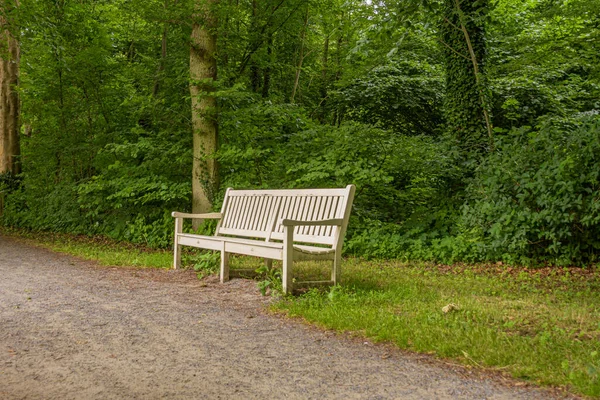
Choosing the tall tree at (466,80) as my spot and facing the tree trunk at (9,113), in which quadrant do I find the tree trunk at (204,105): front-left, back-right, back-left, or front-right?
front-left

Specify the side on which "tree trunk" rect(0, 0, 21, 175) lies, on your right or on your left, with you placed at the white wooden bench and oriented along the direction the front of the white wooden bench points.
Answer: on your right

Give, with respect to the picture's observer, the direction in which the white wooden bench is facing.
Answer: facing the viewer and to the left of the viewer

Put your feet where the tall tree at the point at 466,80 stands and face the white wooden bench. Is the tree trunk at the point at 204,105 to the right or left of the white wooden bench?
right

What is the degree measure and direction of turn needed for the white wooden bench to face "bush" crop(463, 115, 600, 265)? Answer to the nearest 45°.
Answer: approximately 135° to its left

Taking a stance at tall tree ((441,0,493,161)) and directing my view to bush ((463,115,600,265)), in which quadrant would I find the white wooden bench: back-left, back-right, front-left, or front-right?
front-right

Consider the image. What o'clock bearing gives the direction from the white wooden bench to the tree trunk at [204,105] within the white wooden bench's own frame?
The tree trunk is roughly at 4 o'clock from the white wooden bench.

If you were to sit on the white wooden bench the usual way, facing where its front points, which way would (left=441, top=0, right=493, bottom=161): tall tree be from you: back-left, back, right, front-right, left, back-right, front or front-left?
back
